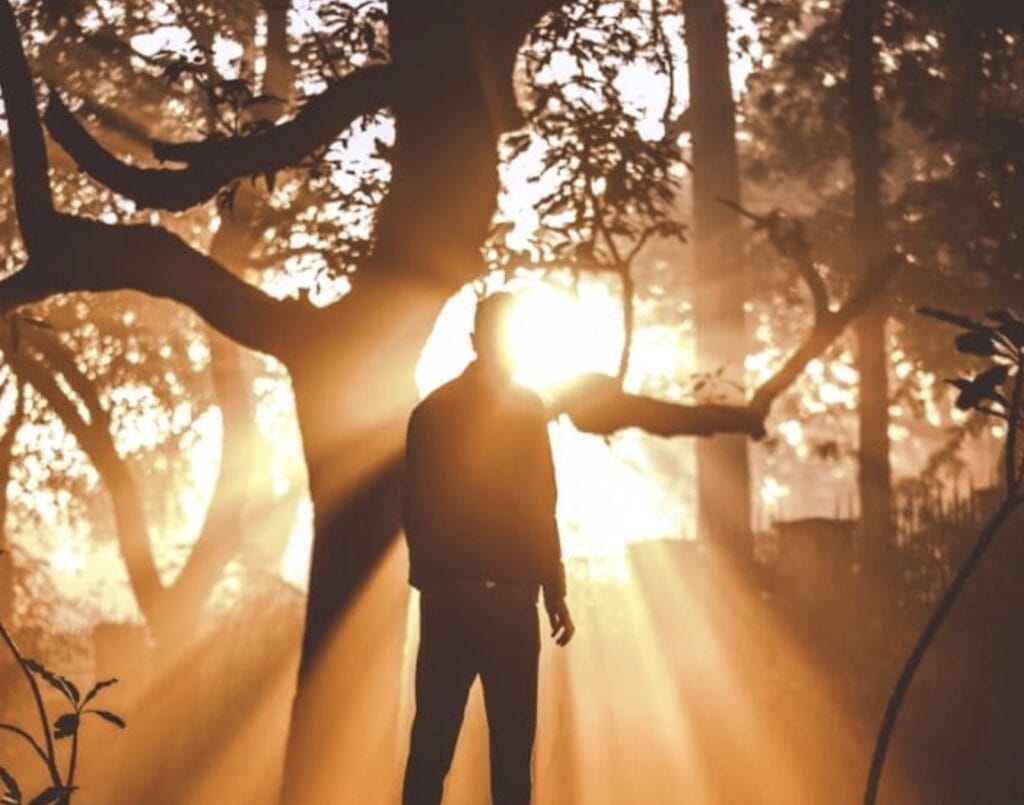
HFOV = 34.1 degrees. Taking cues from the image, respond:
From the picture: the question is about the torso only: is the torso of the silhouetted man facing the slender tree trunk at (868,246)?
no

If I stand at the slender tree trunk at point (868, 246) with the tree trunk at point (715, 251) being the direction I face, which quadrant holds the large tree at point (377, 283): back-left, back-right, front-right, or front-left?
front-left

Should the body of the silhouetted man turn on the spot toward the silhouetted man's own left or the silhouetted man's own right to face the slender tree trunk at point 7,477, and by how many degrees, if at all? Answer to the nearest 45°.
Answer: approximately 135° to the silhouetted man's own right

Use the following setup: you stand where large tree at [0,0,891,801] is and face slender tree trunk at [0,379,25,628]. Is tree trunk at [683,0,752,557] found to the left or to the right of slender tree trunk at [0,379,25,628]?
right

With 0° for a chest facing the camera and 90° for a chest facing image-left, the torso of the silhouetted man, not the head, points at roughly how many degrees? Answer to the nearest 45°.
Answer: approximately 0°

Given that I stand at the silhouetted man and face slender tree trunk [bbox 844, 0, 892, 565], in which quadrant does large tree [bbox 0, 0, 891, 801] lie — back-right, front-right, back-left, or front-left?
front-left

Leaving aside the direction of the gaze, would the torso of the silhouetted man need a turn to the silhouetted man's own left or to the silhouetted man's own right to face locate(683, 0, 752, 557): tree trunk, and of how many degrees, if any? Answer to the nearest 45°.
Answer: approximately 180°
